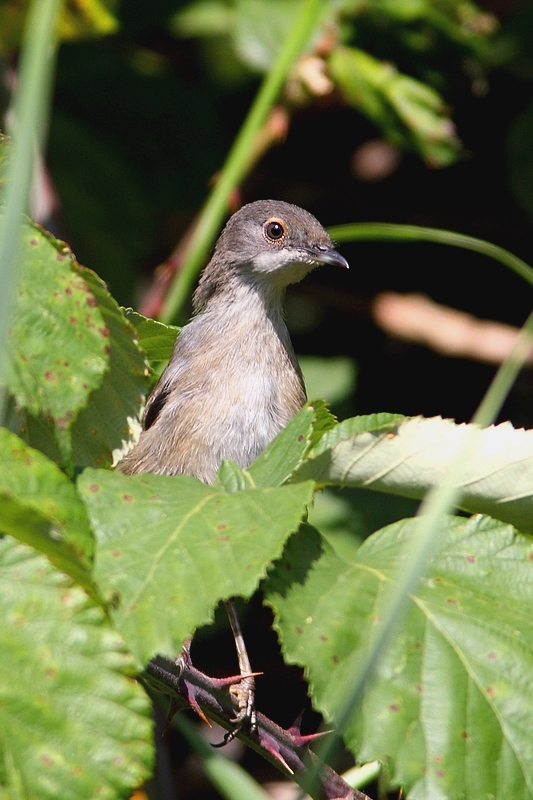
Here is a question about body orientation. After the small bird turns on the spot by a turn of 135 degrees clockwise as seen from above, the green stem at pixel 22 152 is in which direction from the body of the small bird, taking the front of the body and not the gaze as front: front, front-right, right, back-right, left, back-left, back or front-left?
left

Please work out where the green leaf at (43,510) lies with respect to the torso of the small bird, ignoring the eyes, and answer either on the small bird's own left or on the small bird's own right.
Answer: on the small bird's own right

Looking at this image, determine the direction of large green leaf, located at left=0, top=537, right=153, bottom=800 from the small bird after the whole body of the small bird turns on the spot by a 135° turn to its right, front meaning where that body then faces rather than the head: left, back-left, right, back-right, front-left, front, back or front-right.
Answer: left

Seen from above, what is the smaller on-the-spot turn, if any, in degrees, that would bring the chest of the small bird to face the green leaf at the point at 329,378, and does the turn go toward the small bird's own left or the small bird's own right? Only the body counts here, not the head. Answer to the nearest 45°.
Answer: approximately 135° to the small bird's own left

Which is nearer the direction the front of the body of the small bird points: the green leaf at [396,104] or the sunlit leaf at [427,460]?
the sunlit leaf

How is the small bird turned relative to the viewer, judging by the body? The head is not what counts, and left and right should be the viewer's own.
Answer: facing the viewer and to the right of the viewer

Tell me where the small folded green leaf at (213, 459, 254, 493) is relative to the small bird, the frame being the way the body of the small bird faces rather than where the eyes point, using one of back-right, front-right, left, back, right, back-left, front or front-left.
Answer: front-right
